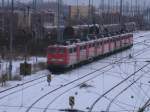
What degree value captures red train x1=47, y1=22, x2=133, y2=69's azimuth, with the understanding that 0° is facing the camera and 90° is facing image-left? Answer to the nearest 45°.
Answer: approximately 45°
